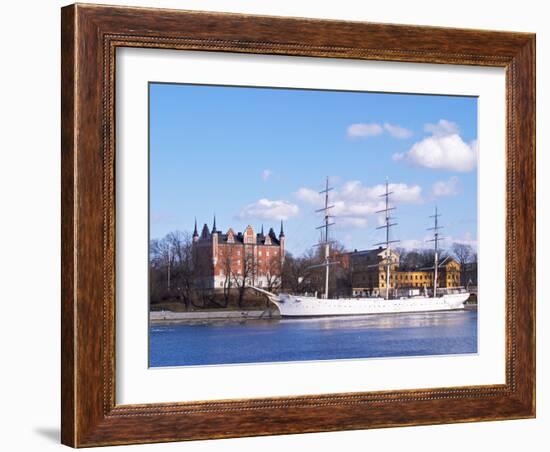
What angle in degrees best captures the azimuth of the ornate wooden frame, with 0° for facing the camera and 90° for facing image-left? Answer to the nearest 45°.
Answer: approximately 315°
